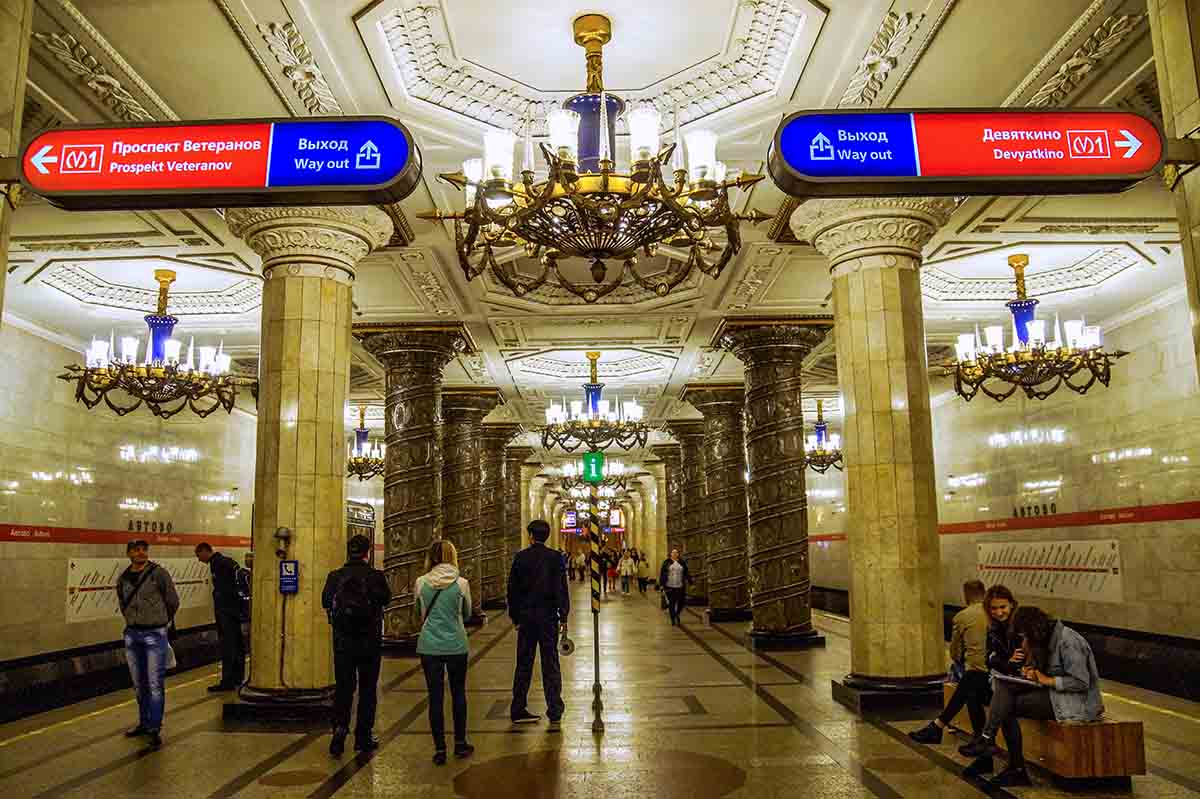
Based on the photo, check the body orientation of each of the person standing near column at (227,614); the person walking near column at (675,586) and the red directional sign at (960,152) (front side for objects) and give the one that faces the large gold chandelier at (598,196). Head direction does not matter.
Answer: the person walking near column at (675,586)

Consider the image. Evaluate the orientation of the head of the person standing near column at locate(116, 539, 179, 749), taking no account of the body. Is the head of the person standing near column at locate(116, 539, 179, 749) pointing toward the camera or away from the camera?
toward the camera

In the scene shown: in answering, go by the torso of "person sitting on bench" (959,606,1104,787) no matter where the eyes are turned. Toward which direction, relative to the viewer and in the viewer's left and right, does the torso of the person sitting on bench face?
facing to the left of the viewer

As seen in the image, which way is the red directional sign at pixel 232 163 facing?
toward the camera

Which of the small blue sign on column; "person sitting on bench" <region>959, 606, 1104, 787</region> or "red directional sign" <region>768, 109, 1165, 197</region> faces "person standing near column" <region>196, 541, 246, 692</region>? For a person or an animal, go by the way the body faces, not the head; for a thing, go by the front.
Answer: the person sitting on bench

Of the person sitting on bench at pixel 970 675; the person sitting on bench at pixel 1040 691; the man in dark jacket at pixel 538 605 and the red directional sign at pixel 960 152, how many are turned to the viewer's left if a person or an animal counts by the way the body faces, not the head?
2

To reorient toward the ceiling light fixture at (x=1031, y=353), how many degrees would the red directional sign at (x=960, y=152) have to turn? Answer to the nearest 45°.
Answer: approximately 180°

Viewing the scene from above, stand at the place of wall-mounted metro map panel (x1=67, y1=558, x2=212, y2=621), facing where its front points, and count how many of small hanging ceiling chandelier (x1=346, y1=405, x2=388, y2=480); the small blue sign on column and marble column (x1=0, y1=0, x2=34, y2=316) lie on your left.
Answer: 1

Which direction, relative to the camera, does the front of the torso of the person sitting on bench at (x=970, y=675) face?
to the viewer's left

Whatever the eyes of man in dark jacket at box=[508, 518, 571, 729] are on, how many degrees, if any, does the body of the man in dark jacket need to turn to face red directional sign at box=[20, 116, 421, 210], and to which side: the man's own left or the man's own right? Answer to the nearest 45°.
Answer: approximately 180°

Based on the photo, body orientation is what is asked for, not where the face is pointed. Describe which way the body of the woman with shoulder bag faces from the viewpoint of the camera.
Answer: away from the camera

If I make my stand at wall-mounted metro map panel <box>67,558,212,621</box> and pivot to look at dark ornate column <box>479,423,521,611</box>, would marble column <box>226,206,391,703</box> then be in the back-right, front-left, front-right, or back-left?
back-right

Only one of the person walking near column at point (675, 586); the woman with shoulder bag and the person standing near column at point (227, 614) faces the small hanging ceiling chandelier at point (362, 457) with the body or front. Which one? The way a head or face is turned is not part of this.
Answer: the woman with shoulder bag

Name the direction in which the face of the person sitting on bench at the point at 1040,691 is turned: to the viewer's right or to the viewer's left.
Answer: to the viewer's left

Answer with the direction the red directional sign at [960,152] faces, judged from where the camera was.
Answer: facing the viewer

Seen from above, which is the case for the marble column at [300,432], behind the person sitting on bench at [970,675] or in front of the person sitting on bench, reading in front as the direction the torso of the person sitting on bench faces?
in front

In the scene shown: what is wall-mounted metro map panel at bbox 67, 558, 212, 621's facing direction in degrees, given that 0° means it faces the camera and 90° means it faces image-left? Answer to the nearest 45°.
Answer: approximately 315°

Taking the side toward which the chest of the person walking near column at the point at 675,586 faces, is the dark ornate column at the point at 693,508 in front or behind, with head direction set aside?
behind
